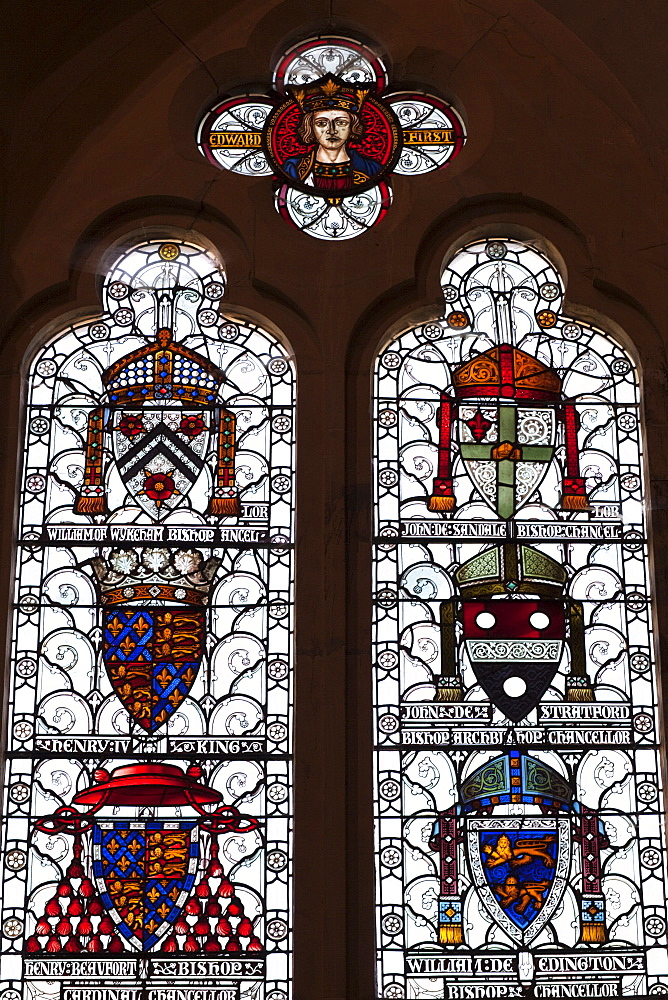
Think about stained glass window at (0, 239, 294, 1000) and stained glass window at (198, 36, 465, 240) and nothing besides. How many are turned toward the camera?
2

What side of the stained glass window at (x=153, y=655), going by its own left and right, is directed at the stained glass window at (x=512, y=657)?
left

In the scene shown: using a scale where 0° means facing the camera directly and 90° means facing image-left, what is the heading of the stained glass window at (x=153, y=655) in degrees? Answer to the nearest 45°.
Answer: approximately 0°
